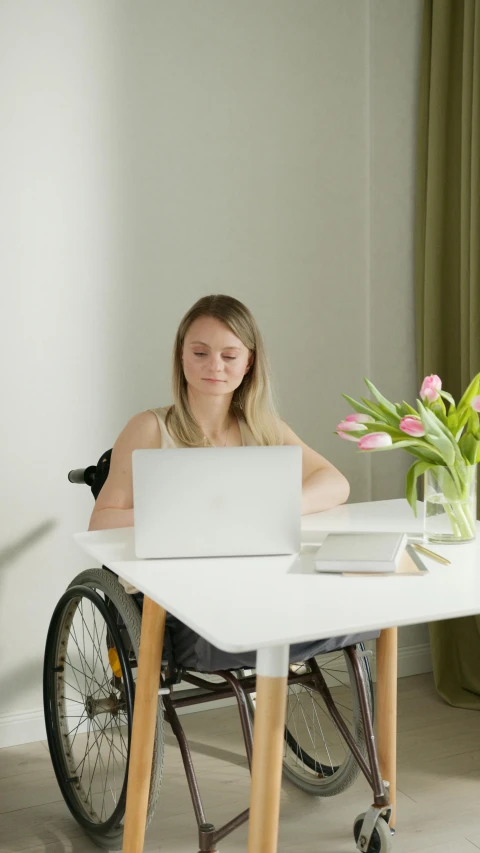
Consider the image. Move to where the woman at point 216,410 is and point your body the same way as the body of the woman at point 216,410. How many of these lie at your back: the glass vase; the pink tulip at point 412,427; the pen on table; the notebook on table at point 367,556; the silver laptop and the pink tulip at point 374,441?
0

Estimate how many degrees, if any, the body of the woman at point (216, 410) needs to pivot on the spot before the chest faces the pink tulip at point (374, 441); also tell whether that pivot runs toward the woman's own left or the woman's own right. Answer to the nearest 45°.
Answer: approximately 45° to the woman's own left

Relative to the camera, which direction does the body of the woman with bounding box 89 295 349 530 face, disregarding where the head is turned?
toward the camera

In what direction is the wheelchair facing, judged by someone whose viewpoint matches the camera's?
facing the viewer and to the right of the viewer

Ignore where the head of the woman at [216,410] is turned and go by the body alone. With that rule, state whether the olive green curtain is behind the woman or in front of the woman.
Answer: behind

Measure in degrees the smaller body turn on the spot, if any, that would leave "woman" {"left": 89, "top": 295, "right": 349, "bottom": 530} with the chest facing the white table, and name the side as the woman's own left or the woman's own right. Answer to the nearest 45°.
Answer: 0° — they already face it

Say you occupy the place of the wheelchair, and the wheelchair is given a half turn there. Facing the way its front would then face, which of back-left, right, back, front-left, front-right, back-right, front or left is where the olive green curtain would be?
right

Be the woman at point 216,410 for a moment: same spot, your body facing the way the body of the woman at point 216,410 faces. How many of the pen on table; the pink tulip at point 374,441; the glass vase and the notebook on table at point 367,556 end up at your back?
0

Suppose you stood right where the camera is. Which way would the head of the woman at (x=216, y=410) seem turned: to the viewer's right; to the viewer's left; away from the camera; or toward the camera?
toward the camera

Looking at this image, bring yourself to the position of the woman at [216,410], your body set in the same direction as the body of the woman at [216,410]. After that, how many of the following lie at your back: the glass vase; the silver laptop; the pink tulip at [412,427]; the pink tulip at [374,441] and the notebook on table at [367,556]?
0
